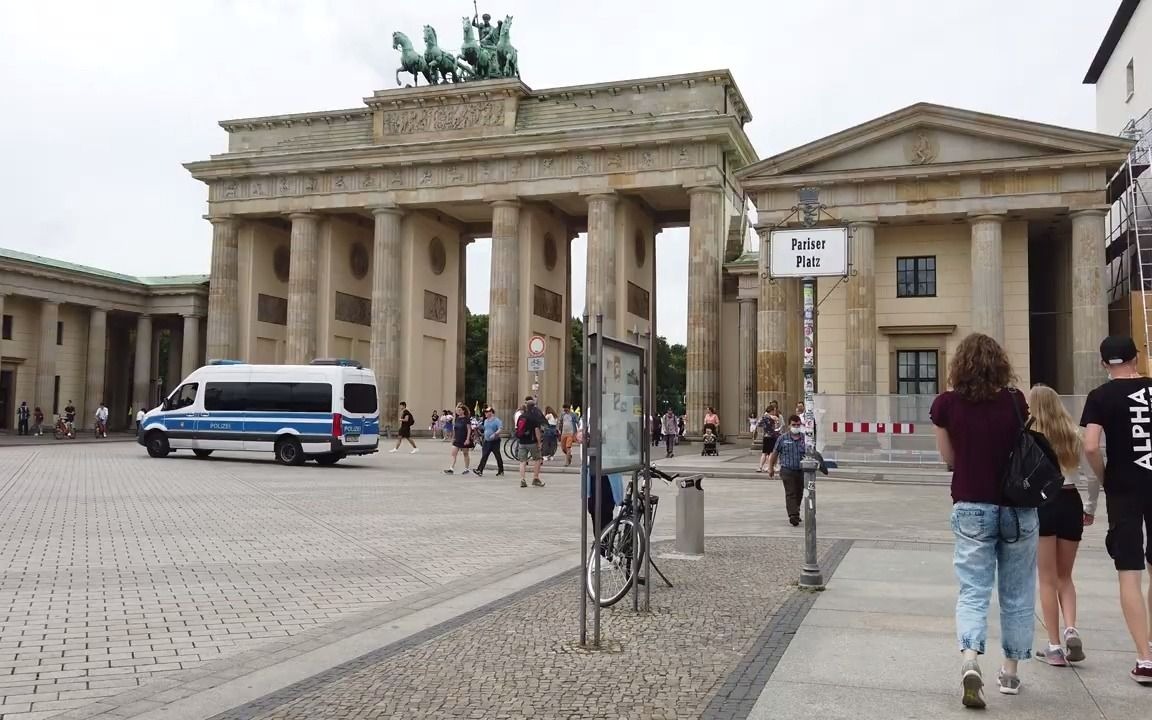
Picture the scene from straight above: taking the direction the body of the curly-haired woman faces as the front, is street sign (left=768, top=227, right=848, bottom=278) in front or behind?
in front

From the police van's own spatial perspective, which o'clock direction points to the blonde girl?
The blonde girl is roughly at 7 o'clock from the police van.

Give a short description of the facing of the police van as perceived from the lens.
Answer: facing away from the viewer and to the left of the viewer

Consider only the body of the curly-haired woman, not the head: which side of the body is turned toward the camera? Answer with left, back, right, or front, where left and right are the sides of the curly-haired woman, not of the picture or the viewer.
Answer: back

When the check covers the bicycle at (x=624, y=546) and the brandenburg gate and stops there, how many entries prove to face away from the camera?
0

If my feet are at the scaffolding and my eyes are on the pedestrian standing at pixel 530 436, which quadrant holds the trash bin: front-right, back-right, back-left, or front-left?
front-left

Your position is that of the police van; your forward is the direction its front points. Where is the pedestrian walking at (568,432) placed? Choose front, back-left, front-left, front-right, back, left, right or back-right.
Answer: back-right

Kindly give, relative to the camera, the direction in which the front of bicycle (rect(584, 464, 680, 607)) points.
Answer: facing the viewer and to the left of the viewer

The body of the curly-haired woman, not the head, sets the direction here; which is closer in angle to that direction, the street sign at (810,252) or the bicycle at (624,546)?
the street sign

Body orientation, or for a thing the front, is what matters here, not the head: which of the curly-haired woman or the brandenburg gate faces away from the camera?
the curly-haired woman

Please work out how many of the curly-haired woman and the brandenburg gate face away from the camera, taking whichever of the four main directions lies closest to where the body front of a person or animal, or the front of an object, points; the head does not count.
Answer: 1

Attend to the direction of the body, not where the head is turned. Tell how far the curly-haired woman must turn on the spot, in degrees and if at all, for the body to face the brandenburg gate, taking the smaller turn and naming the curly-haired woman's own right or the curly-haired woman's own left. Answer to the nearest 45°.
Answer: approximately 45° to the curly-haired woman's own left

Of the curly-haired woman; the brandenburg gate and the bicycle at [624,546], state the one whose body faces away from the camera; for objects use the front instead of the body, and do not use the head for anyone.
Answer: the curly-haired woman

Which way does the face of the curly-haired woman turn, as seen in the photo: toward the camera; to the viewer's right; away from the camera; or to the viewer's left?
away from the camera

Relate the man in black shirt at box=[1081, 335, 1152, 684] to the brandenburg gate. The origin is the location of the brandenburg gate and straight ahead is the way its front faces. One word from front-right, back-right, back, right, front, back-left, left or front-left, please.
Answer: front-left

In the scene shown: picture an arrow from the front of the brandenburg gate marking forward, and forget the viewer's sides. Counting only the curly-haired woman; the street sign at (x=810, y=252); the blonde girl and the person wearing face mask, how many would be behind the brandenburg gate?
0

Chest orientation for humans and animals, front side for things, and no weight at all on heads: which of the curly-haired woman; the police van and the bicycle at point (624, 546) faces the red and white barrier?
the curly-haired woman
